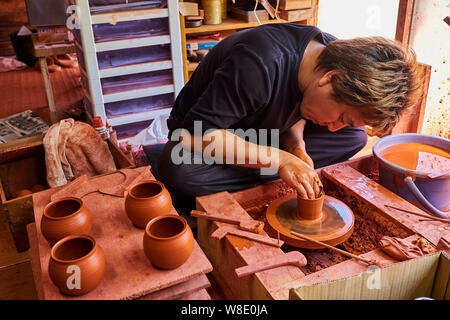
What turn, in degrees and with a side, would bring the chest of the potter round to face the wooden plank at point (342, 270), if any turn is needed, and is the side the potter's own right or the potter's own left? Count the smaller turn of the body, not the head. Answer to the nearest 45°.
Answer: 0° — they already face it

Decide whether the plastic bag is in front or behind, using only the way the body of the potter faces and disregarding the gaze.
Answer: behind

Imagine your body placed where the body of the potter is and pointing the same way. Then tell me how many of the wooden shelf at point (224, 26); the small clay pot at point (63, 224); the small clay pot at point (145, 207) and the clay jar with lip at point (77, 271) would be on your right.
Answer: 3

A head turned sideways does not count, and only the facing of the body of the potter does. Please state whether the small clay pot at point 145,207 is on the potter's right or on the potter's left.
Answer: on the potter's right

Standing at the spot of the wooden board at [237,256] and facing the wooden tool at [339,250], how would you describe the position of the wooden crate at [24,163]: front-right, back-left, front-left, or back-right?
back-left

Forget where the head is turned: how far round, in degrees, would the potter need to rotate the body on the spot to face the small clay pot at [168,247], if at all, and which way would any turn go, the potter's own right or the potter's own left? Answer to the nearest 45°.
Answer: approximately 90° to the potter's own right

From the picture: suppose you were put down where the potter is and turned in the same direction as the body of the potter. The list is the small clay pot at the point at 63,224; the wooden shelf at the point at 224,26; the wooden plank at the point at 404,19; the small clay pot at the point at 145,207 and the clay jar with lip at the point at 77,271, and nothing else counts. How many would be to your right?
3

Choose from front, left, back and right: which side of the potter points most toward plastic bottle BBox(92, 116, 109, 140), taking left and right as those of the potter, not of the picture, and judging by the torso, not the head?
back

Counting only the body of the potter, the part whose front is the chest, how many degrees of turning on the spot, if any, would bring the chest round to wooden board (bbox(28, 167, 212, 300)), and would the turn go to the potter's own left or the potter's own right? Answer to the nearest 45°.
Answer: approximately 90° to the potter's own right

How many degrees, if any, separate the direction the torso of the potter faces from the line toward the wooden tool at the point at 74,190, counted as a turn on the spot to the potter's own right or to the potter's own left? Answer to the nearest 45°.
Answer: approximately 135° to the potter's own right

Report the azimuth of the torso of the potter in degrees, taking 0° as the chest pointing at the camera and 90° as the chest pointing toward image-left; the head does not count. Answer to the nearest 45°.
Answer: approximately 315°

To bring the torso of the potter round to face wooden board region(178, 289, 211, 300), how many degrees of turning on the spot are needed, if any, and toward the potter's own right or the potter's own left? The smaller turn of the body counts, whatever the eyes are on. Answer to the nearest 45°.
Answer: approximately 45° to the potter's own right
